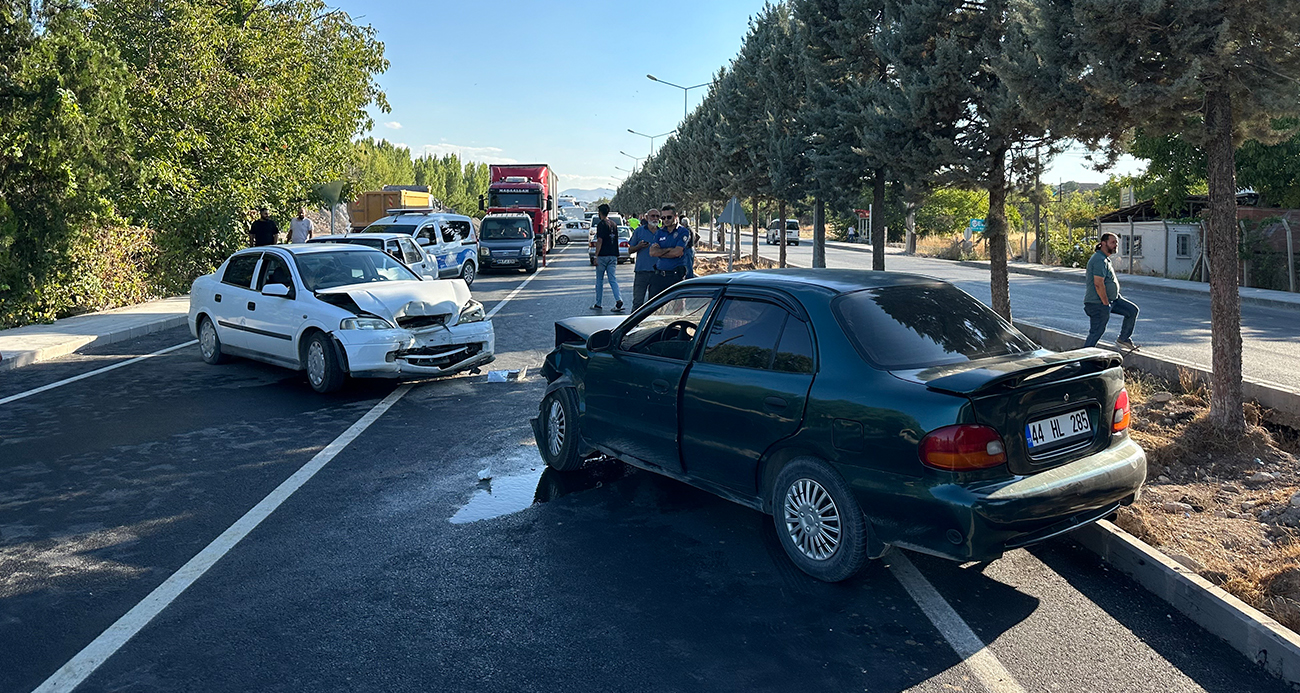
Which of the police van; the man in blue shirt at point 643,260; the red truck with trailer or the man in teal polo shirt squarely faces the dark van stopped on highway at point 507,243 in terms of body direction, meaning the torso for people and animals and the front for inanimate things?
the red truck with trailer

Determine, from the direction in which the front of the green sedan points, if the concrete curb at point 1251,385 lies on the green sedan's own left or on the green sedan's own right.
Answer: on the green sedan's own right

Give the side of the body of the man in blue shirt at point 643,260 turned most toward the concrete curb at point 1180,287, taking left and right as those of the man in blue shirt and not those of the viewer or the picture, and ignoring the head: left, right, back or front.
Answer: left

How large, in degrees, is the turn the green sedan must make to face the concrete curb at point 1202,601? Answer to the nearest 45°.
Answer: approximately 135° to its right

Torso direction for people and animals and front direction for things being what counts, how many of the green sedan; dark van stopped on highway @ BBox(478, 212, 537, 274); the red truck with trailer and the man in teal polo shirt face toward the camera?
2
